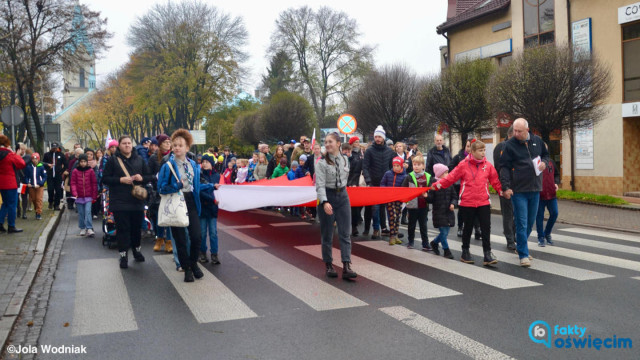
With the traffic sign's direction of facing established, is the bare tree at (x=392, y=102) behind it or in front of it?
behind

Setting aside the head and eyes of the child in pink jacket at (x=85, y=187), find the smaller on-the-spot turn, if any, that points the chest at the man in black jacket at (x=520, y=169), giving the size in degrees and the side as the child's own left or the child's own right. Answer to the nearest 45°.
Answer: approximately 45° to the child's own left

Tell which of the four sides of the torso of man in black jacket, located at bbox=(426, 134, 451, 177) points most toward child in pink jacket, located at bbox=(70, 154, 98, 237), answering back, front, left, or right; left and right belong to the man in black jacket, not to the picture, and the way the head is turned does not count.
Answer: right

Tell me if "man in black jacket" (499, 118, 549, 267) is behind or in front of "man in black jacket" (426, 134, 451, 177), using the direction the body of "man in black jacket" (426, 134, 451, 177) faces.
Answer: in front

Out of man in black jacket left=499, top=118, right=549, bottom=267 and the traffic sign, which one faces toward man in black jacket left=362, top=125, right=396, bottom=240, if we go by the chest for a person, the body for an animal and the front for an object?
the traffic sign

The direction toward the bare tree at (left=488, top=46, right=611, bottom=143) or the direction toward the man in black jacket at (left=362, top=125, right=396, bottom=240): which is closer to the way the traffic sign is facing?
the man in black jacket

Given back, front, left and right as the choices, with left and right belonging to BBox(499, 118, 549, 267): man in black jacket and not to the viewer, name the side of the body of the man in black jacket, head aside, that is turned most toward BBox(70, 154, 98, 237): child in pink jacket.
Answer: right

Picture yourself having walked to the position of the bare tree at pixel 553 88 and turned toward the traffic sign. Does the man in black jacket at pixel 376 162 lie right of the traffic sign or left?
left

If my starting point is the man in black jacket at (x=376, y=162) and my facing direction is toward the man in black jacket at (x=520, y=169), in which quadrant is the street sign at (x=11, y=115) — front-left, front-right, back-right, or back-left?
back-right

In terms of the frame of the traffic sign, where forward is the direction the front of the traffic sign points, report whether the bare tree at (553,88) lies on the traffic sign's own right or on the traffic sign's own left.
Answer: on the traffic sign's own left

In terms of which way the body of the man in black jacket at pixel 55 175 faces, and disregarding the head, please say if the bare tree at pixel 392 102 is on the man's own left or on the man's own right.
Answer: on the man's own left
